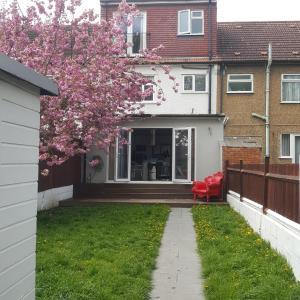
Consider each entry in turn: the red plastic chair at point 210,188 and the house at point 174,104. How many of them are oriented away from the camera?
1

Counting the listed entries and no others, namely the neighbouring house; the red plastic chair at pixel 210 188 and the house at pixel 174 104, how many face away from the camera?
2

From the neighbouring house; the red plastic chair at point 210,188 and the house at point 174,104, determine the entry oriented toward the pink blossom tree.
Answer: the red plastic chair

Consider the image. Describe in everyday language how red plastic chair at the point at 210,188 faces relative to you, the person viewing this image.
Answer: facing the viewer and to the left of the viewer

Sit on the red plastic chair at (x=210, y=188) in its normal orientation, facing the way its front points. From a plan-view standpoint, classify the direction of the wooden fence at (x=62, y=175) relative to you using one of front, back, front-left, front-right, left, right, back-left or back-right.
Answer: front-right

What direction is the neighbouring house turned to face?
away from the camera

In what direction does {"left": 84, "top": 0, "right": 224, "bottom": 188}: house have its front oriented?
away from the camera

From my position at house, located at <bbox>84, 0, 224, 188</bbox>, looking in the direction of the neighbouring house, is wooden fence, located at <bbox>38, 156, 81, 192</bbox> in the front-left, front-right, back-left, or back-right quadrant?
back-right

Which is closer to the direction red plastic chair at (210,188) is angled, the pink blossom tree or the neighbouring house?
the pink blossom tree
